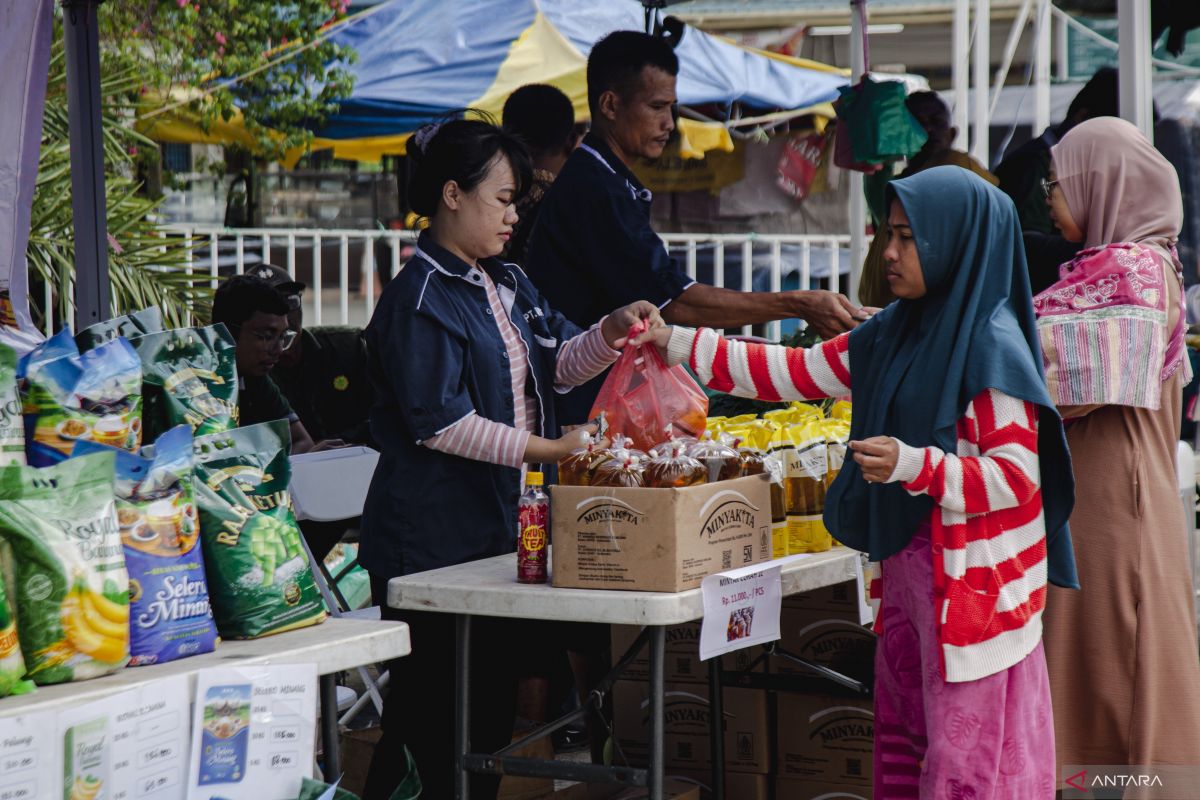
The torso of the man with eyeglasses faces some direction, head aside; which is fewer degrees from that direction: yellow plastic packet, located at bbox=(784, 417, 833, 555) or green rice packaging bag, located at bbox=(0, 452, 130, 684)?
the yellow plastic packet

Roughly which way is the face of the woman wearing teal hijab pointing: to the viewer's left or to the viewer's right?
to the viewer's left

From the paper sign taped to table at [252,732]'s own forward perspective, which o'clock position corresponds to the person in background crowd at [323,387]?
The person in background crowd is roughly at 6 o'clock from the paper sign taped to table.
